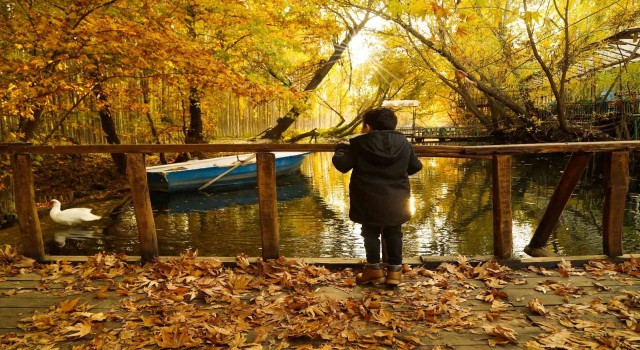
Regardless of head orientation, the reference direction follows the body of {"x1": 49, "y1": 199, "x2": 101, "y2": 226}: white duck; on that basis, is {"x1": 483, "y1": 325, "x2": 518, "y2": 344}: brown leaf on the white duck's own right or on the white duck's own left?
on the white duck's own left

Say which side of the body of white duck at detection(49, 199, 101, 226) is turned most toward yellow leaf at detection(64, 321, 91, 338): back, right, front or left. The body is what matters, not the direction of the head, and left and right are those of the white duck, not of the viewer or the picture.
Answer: left

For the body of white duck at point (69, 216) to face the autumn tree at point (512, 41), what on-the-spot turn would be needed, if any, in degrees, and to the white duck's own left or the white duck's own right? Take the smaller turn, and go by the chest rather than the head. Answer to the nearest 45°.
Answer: approximately 180°

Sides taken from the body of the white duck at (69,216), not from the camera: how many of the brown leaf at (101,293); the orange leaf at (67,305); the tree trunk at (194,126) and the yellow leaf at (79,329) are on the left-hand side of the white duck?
3

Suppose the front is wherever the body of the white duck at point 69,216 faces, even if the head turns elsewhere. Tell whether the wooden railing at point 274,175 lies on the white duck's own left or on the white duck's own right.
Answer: on the white duck's own left

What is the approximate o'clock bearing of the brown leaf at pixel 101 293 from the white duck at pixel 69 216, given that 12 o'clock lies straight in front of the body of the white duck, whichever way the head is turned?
The brown leaf is roughly at 9 o'clock from the white duck.

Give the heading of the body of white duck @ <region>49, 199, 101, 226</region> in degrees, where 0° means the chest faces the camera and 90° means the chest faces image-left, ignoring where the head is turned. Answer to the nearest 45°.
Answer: approximately 90°

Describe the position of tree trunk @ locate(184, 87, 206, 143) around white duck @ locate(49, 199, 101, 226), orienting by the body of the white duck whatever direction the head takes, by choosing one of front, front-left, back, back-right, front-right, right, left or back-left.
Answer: back-right
